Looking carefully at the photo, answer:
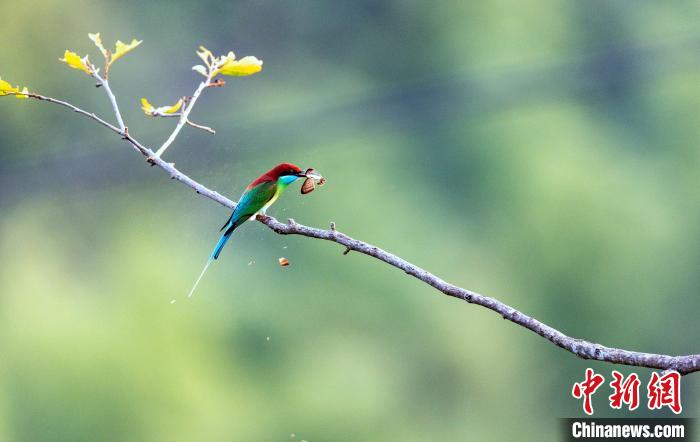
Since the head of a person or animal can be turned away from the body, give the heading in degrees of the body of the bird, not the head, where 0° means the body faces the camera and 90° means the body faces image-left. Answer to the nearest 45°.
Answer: approximately 270°
